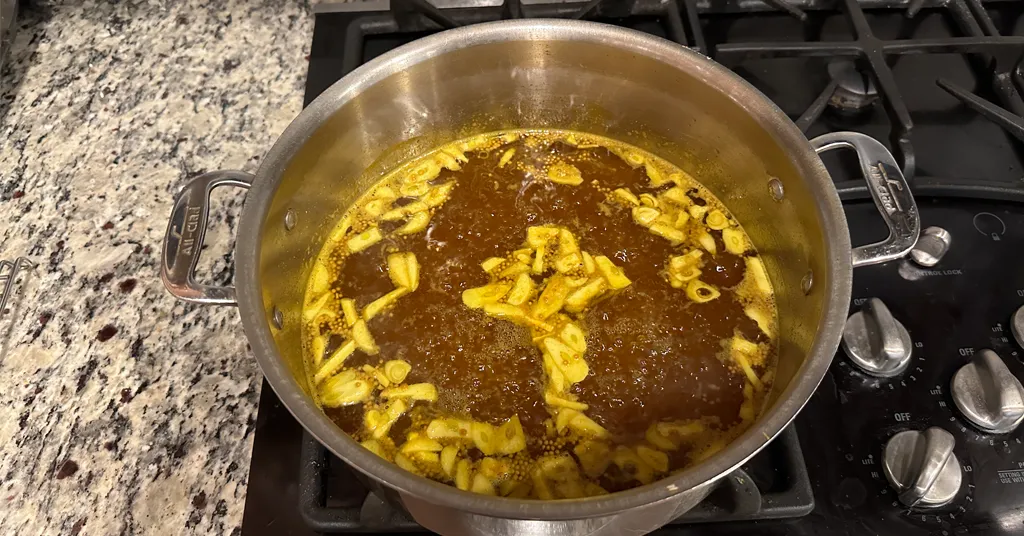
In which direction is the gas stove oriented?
toward the camera
